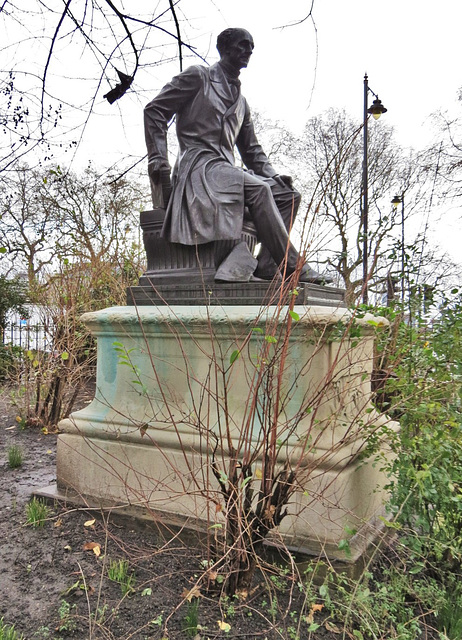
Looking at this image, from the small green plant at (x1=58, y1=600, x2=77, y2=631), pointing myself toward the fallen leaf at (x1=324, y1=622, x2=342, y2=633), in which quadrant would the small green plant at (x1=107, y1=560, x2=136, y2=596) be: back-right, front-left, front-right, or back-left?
front-left

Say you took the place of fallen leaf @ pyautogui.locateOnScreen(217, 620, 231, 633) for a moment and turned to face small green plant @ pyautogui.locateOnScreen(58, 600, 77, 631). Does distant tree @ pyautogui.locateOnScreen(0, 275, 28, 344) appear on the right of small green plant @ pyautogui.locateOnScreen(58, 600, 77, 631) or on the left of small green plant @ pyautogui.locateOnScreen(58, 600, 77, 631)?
right

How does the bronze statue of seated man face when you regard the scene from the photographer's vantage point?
facing the viewer and to the right of the viewer

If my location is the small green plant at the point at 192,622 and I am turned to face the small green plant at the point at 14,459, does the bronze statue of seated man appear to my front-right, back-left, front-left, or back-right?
front-right

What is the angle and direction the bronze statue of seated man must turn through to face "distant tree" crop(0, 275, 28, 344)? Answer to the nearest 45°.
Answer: approximately 180°

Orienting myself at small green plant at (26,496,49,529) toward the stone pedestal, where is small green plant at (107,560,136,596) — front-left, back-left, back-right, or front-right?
front-right
